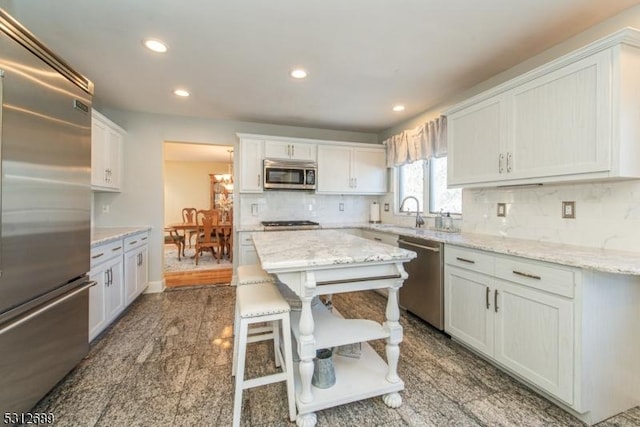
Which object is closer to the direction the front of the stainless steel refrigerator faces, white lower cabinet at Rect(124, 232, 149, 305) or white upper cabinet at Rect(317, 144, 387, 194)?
the white upper cabinet

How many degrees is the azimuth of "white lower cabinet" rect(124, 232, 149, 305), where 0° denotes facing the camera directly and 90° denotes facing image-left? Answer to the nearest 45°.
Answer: approximately 315°

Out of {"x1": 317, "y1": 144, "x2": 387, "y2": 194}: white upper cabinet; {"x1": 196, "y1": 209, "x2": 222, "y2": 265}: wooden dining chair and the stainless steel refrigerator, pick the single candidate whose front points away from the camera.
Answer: the wooden dining chair

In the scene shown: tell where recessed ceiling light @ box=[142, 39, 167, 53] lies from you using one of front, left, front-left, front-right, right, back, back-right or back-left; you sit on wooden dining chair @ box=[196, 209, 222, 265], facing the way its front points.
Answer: back

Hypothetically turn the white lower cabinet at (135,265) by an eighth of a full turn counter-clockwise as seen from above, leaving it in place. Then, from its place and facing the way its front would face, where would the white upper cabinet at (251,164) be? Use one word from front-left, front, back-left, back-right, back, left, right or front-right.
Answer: front

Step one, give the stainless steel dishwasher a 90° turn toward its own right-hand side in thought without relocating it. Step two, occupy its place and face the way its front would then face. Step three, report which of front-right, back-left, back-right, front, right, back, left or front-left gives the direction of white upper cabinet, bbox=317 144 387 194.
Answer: front

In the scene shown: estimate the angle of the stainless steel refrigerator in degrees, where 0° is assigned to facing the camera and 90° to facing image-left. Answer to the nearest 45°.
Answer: approximately 315°

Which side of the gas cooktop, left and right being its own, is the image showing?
front

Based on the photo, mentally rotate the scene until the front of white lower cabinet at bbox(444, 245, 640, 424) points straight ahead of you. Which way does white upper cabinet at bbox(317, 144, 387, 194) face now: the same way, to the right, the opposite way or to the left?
to the left

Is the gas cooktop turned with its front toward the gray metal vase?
yes

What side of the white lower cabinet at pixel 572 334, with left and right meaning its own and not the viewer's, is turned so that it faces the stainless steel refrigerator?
front

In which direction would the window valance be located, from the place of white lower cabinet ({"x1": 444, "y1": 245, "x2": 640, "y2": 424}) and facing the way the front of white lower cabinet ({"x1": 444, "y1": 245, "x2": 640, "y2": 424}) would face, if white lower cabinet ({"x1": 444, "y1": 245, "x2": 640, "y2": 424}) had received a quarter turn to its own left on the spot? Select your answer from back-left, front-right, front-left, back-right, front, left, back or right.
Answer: back

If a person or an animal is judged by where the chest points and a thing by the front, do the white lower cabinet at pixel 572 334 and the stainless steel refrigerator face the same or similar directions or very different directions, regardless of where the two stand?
very different directions

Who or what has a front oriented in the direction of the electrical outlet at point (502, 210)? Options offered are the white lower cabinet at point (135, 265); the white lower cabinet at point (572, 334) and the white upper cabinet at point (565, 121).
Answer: the white lower cabinet at point (135, 265)

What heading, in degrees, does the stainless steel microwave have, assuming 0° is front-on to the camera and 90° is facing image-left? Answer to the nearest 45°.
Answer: approximately 0°

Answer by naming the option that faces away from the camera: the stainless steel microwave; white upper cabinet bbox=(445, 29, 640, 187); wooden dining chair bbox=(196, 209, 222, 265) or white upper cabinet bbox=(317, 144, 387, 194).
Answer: the wooden dining chair

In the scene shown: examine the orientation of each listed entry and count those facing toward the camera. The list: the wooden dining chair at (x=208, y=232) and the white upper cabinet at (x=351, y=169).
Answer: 1
